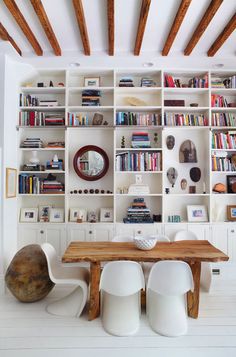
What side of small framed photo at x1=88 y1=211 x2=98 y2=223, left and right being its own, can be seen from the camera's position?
front

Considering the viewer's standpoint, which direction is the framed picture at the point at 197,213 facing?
facing the viewer

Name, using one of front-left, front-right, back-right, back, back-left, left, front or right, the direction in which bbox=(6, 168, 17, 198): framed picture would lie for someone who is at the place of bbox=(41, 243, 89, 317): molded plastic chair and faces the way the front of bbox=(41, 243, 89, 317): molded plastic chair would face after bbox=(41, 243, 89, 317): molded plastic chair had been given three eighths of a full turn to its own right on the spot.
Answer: right

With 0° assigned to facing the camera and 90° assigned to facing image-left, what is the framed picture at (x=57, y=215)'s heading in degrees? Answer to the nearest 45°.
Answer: approximately 0°

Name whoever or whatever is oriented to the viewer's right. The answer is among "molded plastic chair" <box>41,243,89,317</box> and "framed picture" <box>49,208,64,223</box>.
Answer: the molded plastic chair

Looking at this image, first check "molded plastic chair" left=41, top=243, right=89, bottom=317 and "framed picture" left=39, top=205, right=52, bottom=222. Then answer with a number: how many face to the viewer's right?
1

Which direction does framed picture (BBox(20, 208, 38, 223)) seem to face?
toward the camera

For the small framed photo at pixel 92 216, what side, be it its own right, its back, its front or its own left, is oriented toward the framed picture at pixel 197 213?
left

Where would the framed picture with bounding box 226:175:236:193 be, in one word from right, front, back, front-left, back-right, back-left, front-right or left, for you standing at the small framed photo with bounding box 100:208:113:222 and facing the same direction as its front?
left

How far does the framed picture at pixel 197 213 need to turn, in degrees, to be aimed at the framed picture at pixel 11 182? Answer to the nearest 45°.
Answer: approximately 45° to its right

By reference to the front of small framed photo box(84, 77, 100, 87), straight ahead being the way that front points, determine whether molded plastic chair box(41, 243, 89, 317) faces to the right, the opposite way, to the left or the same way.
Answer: to the left
